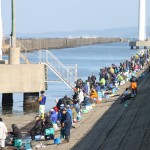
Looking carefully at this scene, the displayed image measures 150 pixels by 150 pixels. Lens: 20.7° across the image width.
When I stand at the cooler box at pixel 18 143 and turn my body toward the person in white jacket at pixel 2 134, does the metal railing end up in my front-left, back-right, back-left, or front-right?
back-right

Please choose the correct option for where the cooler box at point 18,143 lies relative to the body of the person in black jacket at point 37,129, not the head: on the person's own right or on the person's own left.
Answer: on the person's own left

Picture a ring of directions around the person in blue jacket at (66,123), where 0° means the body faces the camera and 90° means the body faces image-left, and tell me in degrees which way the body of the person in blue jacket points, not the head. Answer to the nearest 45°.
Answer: approximately 90°

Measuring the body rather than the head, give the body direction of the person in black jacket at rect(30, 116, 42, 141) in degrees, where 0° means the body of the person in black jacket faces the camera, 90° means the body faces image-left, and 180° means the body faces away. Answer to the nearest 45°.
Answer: approximately 90°

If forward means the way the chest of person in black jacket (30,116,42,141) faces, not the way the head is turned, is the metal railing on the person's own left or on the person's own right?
on the person's own right
